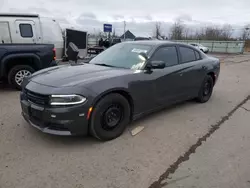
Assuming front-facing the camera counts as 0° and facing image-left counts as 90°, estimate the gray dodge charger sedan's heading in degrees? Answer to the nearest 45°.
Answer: approximately 45°

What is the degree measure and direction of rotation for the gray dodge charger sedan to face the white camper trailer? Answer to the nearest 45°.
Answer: approximately 90° to its right
